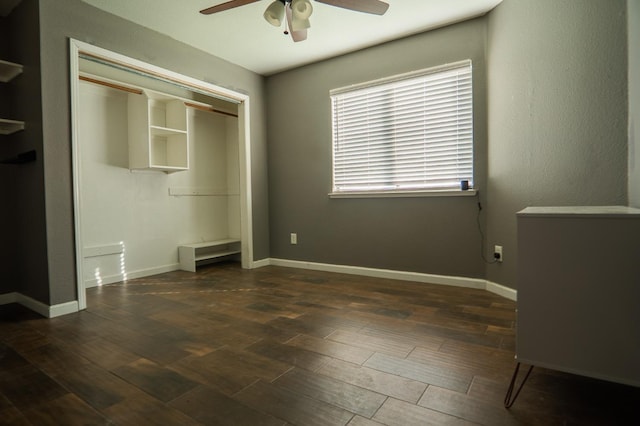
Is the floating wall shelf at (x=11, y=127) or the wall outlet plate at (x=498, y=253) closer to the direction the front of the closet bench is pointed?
the wall outlet plate

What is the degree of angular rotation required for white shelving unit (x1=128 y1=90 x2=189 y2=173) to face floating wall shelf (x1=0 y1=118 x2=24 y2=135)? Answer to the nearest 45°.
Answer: approximately 90° to its right

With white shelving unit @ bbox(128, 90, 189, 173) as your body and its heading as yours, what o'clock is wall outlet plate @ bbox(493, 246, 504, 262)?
The wall outlet plate is roughly at 12 o'clock from the white shelving unit.

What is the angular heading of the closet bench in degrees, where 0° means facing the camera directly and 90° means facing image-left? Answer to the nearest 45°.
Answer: approximately 315°

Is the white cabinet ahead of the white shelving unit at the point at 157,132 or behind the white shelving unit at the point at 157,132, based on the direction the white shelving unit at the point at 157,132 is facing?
ahead

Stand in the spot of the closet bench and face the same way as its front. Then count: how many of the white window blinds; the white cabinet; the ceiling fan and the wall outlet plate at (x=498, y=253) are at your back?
0

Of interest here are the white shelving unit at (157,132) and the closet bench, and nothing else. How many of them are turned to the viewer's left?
0

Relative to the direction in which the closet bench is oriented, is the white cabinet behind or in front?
in front

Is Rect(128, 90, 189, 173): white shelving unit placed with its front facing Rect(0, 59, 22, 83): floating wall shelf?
no

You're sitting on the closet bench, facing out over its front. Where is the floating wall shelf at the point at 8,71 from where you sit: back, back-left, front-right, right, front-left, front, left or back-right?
right

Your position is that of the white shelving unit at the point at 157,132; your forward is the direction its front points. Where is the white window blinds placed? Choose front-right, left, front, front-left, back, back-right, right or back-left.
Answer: front

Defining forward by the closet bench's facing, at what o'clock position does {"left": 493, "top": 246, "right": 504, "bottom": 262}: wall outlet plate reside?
The wall outlet plate is roughly at 12 o'clock from the closet bench.

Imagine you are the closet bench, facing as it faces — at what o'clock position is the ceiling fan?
The ceiling fan is roughly at 1 o'clock from the closet bench.

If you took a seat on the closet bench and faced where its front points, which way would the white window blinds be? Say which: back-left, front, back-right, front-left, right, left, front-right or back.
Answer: front

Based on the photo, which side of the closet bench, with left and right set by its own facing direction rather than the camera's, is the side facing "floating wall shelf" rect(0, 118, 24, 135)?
right

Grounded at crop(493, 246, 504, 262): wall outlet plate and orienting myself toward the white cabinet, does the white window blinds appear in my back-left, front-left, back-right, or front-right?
back-right

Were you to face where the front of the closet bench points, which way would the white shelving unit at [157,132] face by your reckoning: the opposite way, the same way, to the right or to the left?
the same way
